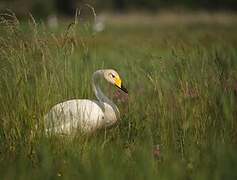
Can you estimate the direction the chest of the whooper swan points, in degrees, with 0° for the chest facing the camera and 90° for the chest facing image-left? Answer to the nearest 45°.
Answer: approximately 270°
